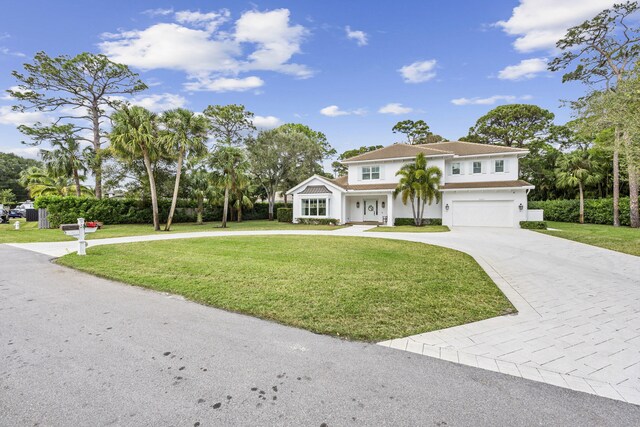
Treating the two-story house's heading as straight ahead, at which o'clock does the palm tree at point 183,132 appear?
The palm tree is roughly at 2 o'clock from the two-story house.

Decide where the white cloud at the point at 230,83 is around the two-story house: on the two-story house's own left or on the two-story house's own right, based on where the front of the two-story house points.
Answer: on the two-story house's own right

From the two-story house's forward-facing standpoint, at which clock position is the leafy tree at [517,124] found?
The leafy tree is roughly at 7 o'clock from the two-story house.

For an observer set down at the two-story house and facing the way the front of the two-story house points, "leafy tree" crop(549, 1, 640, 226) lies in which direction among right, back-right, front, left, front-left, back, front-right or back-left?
left

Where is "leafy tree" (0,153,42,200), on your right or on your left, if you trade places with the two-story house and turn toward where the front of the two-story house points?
on your right

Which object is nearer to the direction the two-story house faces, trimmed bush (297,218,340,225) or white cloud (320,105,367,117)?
the trimmed bush

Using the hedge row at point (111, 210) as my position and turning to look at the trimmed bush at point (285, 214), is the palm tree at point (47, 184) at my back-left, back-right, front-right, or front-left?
back-left

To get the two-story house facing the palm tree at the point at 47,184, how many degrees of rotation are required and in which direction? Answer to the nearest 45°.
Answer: approximately 90° to its right

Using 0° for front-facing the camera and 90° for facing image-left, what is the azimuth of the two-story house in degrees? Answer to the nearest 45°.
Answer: approximately 0°

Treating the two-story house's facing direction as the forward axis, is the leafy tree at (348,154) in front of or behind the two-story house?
behind
